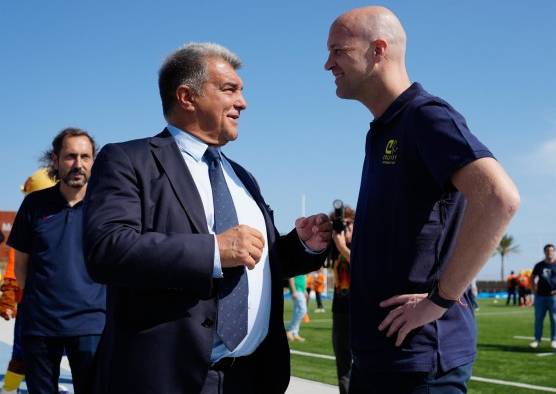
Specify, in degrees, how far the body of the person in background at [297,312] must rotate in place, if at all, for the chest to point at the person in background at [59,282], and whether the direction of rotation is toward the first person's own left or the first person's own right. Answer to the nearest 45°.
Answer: approximately 90° to the first person's own right

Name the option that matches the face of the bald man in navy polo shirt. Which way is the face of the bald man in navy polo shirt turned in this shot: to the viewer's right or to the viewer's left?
to the viewer's left

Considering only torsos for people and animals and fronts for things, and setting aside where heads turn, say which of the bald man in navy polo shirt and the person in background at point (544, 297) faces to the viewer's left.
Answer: the bald man in navy polo shirt

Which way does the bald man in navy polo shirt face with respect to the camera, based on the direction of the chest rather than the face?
to the viewer's left

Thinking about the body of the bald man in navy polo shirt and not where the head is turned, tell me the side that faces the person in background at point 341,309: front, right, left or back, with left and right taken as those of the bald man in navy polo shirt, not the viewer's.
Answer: right

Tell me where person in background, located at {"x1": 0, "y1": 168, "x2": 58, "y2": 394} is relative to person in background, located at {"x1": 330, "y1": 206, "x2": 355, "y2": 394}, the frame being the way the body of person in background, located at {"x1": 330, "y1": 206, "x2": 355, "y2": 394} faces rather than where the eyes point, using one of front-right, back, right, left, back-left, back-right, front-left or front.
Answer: front-right

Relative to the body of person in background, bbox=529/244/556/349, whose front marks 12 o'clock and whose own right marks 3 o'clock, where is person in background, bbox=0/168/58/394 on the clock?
person in background, bbox=0/168/58/394 is roughly at 1 o'clock from person in background, bbox=529/244/556/349.

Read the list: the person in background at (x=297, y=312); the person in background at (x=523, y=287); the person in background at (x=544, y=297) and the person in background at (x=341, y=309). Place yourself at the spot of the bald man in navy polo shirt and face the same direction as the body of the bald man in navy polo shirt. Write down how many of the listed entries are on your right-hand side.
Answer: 4

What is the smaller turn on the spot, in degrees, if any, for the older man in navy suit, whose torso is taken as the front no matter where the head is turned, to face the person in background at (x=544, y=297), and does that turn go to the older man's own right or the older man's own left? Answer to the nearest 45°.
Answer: approximately 90° to the older man's own left

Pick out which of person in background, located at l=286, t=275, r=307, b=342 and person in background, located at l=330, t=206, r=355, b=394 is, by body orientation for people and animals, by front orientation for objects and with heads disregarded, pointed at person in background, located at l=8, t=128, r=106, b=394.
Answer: person in background, located at l=330, t=206, r=355, b=394

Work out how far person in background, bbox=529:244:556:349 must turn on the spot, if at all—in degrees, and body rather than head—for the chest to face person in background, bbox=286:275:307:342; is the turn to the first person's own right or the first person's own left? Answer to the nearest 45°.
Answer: approximately 90° to the first person's own right

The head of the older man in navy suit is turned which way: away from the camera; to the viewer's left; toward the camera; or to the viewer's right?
to the viewer's right
